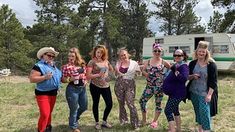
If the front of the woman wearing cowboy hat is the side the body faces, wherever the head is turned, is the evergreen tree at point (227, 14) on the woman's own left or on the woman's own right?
on the woman's own left

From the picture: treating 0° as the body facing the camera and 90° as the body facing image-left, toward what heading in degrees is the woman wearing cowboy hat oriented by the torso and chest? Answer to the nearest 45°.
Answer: approximately 315°

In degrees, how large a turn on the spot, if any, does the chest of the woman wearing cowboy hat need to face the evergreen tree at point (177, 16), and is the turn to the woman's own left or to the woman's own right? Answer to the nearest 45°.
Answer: approximately 90° to the woman's own left

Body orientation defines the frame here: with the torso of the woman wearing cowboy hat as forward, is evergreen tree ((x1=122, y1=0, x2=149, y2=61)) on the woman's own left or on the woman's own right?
on the woman's own left

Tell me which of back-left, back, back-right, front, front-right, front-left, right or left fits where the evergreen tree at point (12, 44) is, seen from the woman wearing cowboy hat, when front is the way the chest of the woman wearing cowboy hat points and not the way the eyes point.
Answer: back-left

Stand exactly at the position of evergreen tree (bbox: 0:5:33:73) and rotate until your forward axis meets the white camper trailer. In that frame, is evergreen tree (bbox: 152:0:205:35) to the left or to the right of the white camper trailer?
left

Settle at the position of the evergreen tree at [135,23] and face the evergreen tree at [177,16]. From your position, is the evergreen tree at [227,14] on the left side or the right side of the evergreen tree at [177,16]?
right

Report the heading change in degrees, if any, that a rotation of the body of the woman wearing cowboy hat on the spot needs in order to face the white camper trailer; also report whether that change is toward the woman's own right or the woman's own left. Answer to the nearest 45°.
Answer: approximately 90° to the woman's own left
